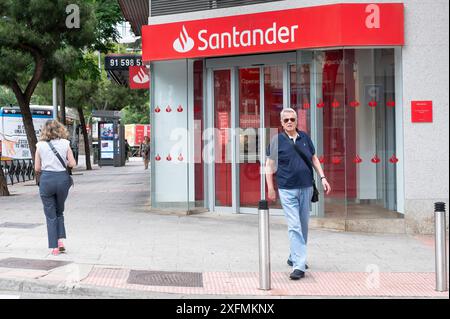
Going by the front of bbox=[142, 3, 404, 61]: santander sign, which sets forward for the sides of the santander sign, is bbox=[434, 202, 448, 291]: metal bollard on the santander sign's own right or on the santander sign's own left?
on the santander sign's own left

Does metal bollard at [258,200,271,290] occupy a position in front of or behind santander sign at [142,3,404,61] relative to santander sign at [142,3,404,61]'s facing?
in front

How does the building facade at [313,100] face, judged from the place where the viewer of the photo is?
facing the viewer and to the left of the viewer

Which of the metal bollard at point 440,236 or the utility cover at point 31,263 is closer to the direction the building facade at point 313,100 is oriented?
the utility cover

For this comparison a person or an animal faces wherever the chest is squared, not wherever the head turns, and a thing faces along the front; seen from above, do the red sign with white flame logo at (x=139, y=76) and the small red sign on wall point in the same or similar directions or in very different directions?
same or similar directions

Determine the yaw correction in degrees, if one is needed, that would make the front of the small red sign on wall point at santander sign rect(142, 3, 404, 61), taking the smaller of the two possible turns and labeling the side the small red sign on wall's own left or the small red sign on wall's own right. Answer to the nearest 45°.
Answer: approximately 90° to the small red sign on wall's own right

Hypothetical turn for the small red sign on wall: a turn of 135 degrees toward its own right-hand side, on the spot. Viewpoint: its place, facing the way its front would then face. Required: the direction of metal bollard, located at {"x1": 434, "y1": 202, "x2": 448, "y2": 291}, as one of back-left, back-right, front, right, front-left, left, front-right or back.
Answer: back-left

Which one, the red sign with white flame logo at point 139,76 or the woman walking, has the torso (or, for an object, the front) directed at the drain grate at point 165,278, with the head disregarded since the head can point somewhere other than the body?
the red sign with white flame logo

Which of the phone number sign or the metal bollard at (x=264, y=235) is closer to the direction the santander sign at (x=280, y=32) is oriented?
the metal bollard

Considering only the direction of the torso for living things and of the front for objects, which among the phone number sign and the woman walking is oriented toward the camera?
the phone number sign

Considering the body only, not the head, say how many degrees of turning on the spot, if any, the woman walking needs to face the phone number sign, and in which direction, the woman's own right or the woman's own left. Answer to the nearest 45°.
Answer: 0° — they already face it

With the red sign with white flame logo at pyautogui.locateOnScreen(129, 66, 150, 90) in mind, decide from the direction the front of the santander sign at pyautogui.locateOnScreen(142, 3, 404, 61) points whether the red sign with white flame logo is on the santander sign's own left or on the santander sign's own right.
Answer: on the santander sign's own right

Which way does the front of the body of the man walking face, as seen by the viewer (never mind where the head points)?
toward the camera

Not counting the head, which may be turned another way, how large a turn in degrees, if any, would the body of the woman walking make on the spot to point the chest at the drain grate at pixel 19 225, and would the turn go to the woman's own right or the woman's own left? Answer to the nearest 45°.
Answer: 0° — they already face it

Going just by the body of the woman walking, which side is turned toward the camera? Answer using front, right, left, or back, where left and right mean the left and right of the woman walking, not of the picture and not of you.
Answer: back

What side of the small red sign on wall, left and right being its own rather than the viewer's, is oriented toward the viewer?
front

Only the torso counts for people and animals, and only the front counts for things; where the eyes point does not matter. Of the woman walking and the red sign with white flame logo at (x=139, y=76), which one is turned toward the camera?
the red sign with white flame logo

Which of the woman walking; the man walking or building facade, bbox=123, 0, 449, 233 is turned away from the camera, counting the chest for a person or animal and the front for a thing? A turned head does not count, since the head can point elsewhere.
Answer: the woman walking

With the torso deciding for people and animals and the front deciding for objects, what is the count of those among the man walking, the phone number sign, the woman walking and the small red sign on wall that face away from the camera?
1
